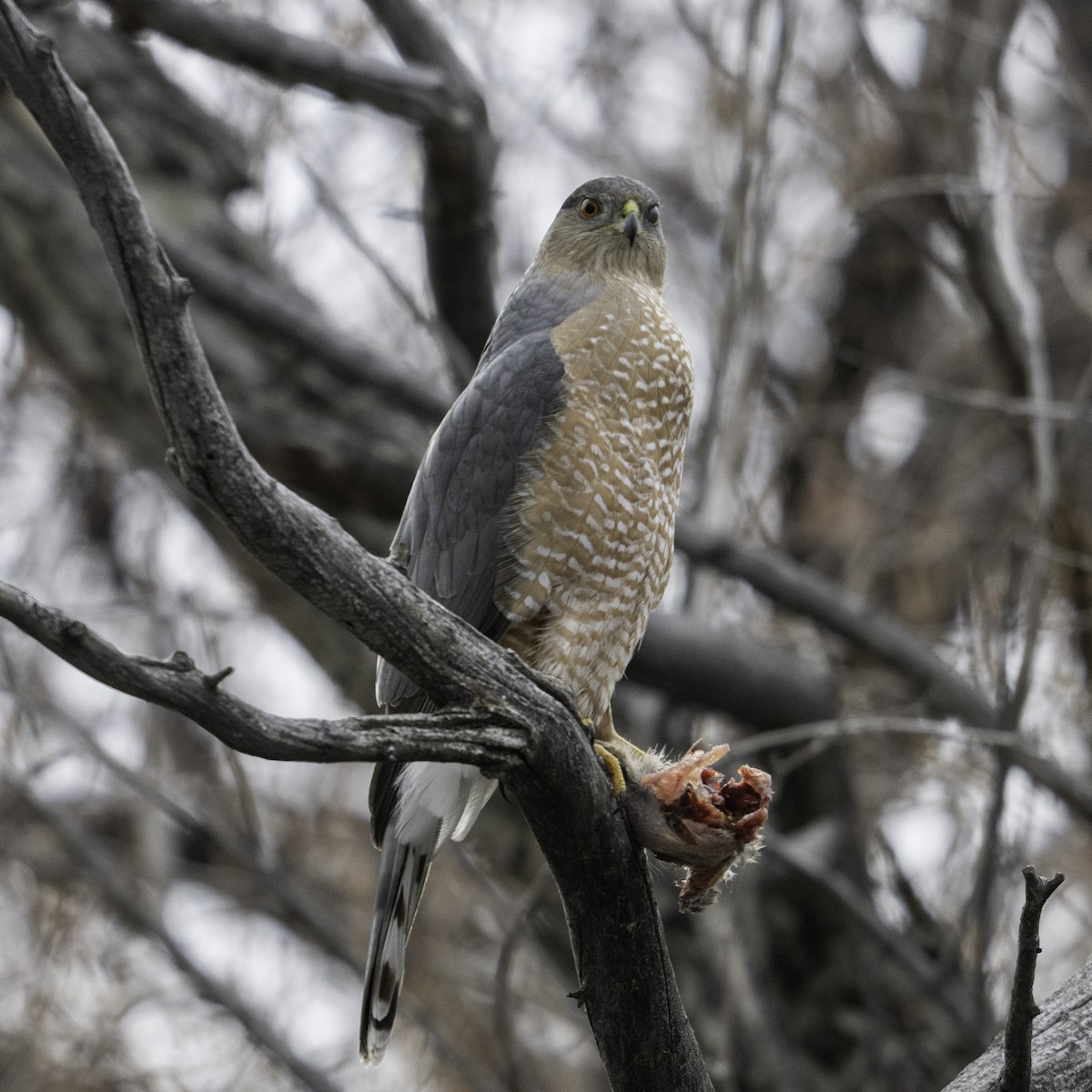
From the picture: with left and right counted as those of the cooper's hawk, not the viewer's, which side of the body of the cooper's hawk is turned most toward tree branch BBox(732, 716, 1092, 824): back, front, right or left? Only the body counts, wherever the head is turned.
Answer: left

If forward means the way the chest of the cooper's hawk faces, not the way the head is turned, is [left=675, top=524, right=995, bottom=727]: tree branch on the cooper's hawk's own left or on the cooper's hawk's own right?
on the cooper's hawk's own left

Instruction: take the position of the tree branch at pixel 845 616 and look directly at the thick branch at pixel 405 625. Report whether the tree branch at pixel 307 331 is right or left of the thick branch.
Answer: right

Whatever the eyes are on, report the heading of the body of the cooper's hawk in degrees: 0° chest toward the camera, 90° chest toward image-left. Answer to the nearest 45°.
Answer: approximately 315°
